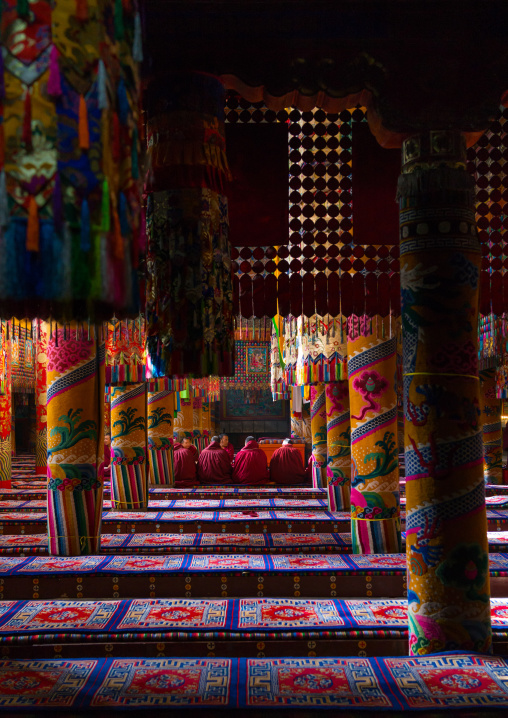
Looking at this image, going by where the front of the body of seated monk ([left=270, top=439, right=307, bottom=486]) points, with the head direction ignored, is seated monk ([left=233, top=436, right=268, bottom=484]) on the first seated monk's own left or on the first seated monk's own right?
on the first seated monk's own left

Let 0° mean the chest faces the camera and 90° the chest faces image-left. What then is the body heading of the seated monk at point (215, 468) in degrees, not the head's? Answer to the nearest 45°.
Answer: approximately 180°

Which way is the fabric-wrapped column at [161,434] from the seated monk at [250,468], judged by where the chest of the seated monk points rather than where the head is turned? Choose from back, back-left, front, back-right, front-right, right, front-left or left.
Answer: back-left

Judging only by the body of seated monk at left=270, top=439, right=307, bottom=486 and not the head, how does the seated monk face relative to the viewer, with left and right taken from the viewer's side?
facing away from the viewer

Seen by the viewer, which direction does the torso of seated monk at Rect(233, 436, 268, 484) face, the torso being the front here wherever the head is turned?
away from the camera

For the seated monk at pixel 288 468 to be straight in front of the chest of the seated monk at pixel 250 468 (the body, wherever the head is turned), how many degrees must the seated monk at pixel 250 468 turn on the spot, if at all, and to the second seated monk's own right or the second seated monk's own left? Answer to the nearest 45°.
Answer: approximately 90° to the second seated monk's own right

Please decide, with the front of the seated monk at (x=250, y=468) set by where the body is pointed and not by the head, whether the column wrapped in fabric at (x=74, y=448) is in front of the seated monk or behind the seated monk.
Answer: behind

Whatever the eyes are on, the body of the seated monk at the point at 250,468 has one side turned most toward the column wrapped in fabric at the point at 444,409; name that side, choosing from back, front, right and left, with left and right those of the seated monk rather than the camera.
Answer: back

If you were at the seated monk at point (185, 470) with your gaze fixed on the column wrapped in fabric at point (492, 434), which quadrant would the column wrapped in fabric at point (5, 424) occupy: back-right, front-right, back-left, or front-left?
back-right

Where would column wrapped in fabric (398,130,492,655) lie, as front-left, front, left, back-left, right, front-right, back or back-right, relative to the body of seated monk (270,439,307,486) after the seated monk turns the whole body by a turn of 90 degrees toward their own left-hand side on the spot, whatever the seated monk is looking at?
left
